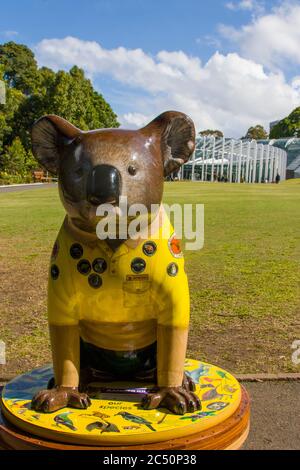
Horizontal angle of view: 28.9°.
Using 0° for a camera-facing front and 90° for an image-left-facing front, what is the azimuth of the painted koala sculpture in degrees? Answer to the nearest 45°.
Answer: approximately 0°
